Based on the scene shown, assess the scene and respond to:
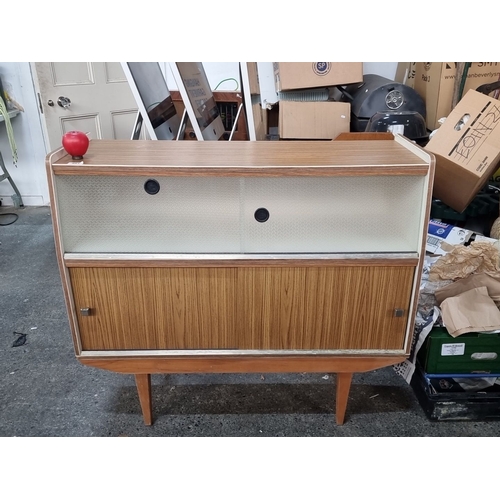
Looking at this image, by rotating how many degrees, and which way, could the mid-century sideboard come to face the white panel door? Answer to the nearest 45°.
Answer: approximately 135° to its right

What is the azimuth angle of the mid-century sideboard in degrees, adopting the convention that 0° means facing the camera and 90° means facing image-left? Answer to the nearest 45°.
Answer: approximately 0°

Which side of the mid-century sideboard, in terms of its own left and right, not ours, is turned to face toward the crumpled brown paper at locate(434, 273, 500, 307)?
left

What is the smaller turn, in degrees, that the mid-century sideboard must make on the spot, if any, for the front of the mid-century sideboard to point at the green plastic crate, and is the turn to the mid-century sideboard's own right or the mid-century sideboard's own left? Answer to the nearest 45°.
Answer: approximately 90° to the mid-century sideboard's own left

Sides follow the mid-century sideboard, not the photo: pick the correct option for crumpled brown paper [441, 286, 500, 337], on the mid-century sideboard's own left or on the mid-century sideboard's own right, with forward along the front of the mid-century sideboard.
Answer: on the mid-century sideboard's own left

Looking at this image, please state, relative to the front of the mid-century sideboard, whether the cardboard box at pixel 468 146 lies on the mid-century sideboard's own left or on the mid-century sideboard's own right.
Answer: on the mid-century sideboard's own left

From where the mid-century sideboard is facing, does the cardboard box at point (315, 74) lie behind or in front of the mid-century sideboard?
behind
